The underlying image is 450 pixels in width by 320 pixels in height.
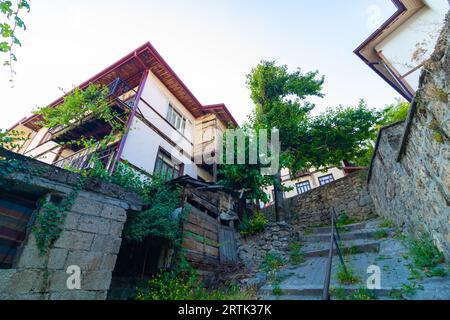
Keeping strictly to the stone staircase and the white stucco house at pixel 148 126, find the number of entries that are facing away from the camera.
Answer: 0

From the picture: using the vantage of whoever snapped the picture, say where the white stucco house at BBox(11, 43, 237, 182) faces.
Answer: facing the viewer and to the left of the viewer

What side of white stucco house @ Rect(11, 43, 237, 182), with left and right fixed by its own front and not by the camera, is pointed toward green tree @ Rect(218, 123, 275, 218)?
left

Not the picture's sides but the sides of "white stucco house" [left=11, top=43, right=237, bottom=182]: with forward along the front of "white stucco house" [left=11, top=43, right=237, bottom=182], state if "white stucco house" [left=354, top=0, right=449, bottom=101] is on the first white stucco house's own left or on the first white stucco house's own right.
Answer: on the first white stucco house's own left

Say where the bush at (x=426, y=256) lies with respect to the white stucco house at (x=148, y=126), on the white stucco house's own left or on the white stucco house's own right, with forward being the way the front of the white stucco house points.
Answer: on the white stucco house's own left

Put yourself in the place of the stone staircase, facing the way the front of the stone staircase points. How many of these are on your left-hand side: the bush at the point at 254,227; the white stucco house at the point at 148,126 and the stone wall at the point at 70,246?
0

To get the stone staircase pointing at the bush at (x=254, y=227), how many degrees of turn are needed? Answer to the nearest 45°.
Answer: approximately 135° to its right

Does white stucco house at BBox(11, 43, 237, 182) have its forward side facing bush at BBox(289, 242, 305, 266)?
no

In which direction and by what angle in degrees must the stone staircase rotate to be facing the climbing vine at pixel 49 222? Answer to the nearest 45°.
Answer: approximately 45° to its right

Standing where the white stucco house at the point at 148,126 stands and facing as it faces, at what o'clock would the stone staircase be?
The stone staircase is roughly at 9 o'clock from the white stucco house.

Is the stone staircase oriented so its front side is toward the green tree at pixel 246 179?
no

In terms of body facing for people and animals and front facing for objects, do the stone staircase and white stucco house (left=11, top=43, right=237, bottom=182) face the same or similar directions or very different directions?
same or similar directions

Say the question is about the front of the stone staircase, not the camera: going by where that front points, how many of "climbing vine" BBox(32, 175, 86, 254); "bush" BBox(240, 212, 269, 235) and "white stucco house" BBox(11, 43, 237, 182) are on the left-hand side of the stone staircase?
0

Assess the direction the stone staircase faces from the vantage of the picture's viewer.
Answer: facing the viewer
